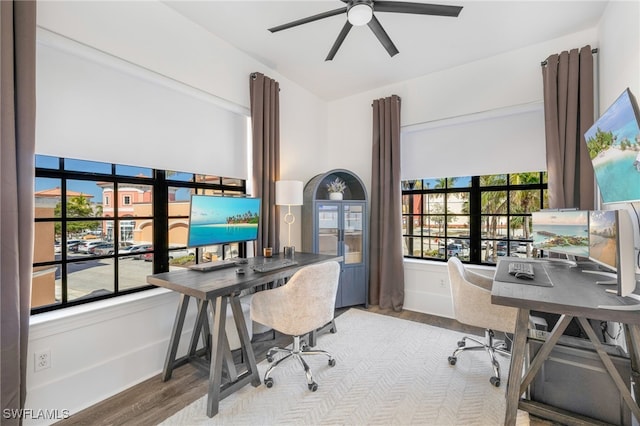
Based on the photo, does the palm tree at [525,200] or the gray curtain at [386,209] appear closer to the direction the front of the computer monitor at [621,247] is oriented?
the gray curtain

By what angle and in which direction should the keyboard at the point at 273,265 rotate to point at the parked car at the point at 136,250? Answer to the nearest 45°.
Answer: approximately 135° to its right

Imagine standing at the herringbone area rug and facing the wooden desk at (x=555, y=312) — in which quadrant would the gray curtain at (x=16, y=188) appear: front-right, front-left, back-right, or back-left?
back-right

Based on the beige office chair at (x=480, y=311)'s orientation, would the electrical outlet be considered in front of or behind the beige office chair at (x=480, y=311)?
behind

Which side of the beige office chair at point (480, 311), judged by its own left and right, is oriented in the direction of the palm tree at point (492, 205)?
left

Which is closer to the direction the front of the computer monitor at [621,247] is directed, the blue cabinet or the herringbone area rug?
the herringbone area rug

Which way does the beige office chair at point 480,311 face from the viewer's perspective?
to the viewer's right

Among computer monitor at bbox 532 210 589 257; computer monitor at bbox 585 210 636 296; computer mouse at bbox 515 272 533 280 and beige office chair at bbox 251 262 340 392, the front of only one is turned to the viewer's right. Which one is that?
the computer mouse

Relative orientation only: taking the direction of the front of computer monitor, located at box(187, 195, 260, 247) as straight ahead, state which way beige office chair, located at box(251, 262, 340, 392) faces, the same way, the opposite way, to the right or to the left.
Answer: the opposite way

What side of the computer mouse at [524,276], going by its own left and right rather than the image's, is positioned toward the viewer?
right

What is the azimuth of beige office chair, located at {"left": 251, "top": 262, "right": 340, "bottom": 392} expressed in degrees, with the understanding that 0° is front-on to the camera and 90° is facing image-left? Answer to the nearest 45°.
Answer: approximately 135°

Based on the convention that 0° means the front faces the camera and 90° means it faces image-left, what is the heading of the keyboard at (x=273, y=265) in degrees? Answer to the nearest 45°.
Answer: approximately 315°
